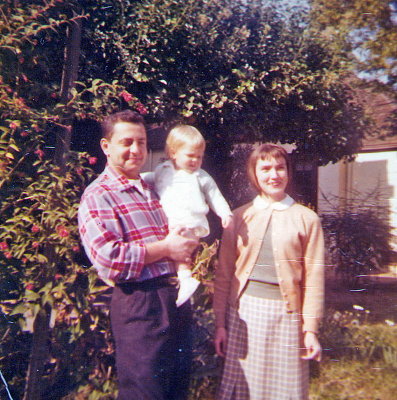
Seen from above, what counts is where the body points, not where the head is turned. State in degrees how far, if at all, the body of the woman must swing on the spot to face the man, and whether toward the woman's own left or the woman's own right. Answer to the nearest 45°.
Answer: approximately 45° to the woman's own right

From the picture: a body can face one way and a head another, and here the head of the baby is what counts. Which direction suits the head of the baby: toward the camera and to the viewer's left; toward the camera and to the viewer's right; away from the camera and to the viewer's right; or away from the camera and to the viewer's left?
toward the camera and to the viewer's right

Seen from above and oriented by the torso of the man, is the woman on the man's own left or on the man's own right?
on the man's own left

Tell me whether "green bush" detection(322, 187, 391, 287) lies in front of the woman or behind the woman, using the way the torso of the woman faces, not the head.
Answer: behind

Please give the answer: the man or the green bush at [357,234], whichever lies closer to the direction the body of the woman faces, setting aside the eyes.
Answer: the man

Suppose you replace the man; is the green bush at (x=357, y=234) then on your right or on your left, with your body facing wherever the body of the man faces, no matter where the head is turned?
on your left

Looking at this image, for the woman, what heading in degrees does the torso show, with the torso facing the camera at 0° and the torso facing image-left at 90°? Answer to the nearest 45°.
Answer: approximately 0°
